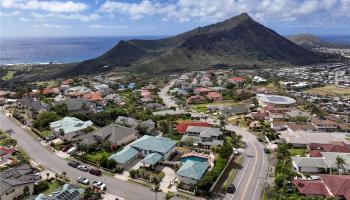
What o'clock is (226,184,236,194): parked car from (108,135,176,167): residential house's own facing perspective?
The parked car is roughly at 9 o'clock from the residential house.

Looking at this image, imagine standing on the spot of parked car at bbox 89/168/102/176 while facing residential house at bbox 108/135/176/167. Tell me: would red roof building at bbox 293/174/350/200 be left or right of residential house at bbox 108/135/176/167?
right

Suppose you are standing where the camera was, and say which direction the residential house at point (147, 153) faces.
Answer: facing the viewer and to the left of the viewer

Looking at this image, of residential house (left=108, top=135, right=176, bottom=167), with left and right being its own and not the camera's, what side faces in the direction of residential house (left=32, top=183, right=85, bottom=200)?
front

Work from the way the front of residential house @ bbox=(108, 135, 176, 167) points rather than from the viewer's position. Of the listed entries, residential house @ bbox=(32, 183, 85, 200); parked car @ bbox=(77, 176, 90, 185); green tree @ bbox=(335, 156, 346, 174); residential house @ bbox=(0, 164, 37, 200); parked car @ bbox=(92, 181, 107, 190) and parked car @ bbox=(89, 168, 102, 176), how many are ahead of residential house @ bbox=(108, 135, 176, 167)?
5

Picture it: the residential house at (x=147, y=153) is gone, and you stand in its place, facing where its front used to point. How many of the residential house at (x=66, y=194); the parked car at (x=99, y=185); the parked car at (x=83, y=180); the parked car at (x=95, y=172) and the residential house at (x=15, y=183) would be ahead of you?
5

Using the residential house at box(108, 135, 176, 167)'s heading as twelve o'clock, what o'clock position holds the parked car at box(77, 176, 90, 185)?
The parked car is roughly at 12 o'clock from the residential house.

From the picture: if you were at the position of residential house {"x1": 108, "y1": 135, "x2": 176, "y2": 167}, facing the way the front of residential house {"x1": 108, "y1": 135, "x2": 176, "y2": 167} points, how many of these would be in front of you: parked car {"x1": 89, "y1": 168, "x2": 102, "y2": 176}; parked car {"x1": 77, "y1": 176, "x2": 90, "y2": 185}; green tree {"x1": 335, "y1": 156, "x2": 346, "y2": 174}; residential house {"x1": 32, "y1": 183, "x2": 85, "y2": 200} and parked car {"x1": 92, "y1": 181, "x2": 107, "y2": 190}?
4

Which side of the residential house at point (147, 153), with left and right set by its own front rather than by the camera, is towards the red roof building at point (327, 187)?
left

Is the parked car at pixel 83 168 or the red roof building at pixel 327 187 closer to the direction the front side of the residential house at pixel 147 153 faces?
the parked car

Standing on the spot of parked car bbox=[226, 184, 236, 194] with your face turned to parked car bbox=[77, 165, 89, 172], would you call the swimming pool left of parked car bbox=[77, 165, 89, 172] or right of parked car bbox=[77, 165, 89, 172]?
right

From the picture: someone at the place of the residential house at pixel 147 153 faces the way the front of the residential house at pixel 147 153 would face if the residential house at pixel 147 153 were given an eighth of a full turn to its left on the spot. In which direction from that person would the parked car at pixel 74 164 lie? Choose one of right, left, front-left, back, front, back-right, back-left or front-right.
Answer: right

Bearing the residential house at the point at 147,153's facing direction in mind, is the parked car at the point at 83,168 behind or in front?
in front

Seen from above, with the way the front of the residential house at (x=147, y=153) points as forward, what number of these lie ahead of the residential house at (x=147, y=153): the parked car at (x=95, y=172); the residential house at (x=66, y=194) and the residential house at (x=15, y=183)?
3

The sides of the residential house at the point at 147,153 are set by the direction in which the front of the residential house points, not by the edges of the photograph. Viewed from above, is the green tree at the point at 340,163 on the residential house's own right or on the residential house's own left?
on the residential house's own left

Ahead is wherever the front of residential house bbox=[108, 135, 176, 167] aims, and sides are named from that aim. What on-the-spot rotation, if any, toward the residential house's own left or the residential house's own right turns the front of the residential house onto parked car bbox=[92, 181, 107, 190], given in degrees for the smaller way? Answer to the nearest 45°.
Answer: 0° — it already faces it

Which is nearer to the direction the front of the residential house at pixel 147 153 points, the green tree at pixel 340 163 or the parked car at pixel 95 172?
the parked car

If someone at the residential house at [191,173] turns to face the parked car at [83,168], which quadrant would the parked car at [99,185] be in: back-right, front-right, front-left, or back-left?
front-left

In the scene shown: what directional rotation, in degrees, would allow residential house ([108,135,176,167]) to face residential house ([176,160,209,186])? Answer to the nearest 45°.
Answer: approximately 90° to its left

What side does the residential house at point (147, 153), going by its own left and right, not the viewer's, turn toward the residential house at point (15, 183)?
front
